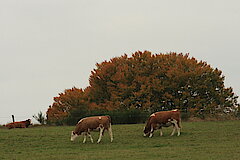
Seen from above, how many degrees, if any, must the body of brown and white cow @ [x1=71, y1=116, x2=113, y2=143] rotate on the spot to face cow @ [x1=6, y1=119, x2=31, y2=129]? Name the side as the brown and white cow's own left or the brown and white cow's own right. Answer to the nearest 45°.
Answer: approximately 45° to the brown and white cow's own right

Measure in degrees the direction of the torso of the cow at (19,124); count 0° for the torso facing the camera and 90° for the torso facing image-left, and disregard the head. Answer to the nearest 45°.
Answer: approximately 270°

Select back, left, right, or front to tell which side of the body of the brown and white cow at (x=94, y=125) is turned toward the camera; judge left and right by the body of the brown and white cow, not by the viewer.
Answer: left

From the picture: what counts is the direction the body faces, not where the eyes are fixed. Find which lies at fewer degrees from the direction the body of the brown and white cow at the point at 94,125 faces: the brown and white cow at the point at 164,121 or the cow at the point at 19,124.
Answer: the cow

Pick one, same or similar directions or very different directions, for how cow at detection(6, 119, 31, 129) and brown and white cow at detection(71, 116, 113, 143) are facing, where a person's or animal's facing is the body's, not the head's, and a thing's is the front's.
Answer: very different directions

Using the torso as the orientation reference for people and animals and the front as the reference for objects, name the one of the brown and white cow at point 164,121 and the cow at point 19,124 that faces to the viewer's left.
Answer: the brown and white cow

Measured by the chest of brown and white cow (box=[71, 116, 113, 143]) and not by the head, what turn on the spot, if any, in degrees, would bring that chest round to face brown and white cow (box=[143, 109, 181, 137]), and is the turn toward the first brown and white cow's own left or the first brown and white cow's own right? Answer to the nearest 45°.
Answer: approximately 180°

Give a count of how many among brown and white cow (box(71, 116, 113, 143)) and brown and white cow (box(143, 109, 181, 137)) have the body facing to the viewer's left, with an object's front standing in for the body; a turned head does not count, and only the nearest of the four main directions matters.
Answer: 2

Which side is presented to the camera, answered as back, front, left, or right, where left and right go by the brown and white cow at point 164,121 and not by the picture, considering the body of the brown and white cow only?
left
